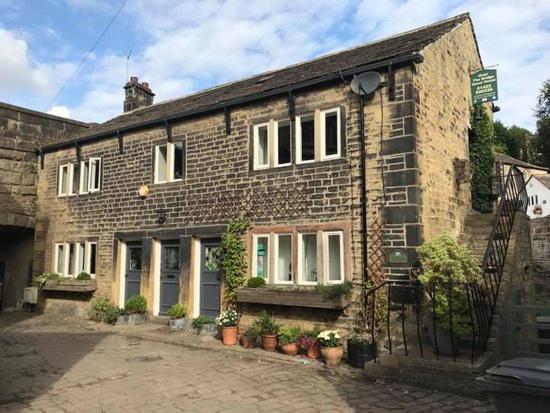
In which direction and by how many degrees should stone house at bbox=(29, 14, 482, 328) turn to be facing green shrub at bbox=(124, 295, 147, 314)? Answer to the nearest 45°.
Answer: approximately 90° to its right

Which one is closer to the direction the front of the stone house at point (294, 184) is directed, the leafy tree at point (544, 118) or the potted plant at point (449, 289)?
the potted plant

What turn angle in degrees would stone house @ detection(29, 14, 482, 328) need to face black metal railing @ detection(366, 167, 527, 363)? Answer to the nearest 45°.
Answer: approximately 90° to its left

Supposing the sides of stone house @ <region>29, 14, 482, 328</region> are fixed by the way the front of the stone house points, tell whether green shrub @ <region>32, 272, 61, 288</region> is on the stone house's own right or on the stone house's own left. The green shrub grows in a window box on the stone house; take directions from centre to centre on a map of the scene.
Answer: on the stone house's own right

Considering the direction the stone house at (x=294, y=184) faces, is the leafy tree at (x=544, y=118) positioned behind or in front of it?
behind

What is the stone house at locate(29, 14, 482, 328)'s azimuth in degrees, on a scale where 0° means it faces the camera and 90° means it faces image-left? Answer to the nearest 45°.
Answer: approximately 45°
